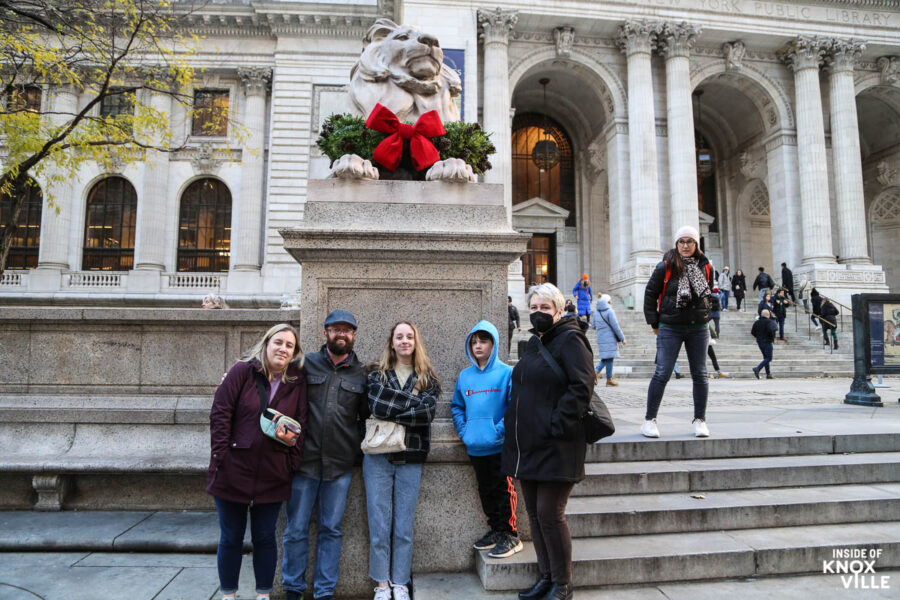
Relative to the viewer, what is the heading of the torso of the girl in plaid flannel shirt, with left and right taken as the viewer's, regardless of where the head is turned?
facing the viewer

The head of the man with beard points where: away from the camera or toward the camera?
toward the camera

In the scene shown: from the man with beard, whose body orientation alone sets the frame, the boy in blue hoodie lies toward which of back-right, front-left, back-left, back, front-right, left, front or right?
left

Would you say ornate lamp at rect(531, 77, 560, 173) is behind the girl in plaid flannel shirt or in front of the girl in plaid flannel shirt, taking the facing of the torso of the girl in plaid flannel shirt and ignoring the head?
behind

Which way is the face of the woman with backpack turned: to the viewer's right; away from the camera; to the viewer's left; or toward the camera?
toward the camera

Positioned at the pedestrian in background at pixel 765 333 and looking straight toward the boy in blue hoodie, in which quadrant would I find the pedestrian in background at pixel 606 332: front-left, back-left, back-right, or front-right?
front-right

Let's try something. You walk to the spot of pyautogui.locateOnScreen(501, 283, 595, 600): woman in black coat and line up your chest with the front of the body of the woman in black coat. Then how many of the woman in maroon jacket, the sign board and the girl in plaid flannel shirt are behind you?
1

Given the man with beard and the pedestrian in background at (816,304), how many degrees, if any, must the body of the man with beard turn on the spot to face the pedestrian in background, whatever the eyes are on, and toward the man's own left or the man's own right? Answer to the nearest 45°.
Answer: approximately 135° to the man's own left

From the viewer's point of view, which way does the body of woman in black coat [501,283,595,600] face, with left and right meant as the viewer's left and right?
facing the viewer and to the left of the viewer

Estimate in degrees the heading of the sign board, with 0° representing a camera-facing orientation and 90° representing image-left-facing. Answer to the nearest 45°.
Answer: approximately 0°
